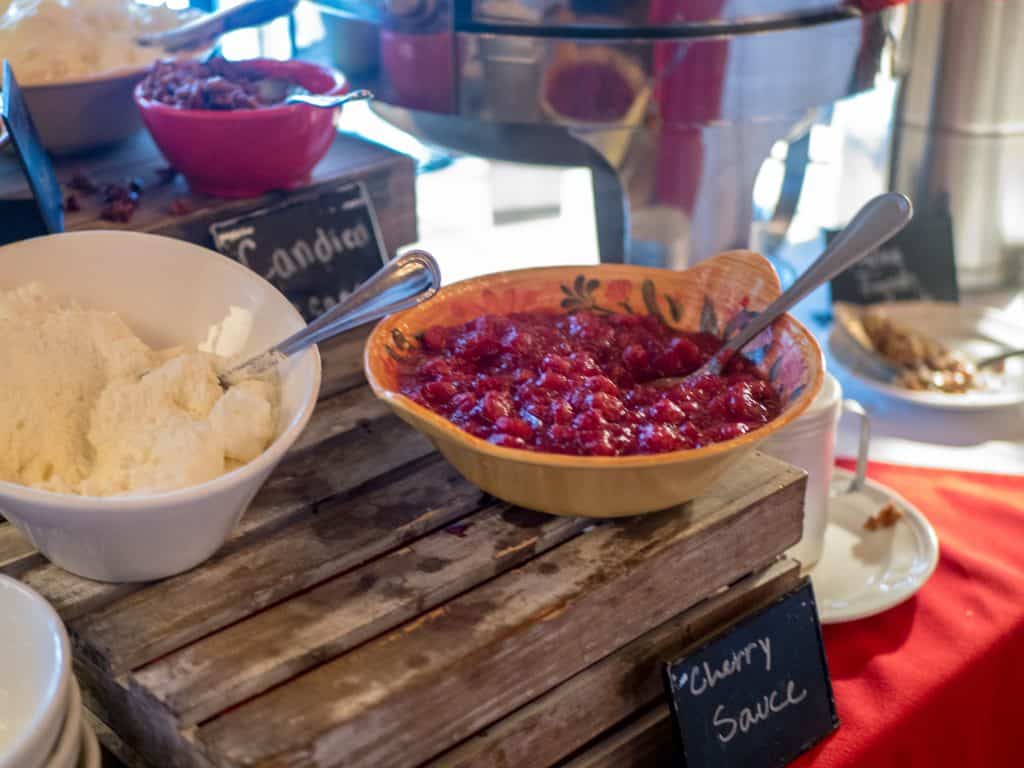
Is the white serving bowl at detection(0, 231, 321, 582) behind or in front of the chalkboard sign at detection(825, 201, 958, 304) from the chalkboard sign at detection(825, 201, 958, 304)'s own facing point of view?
in front

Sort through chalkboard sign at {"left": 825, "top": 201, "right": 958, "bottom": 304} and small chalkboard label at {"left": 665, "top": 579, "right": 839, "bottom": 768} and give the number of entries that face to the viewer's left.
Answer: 0

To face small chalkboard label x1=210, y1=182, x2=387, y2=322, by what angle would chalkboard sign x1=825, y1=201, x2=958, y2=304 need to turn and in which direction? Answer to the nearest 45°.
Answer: approximately 45° to its right

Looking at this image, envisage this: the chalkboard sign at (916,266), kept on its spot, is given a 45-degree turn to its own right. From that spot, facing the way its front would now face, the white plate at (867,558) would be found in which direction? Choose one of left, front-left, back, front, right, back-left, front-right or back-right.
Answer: front-left

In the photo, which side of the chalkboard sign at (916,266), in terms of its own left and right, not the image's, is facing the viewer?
front

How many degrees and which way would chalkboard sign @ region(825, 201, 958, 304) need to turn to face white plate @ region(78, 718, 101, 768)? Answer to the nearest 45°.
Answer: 0° — it already faces it
